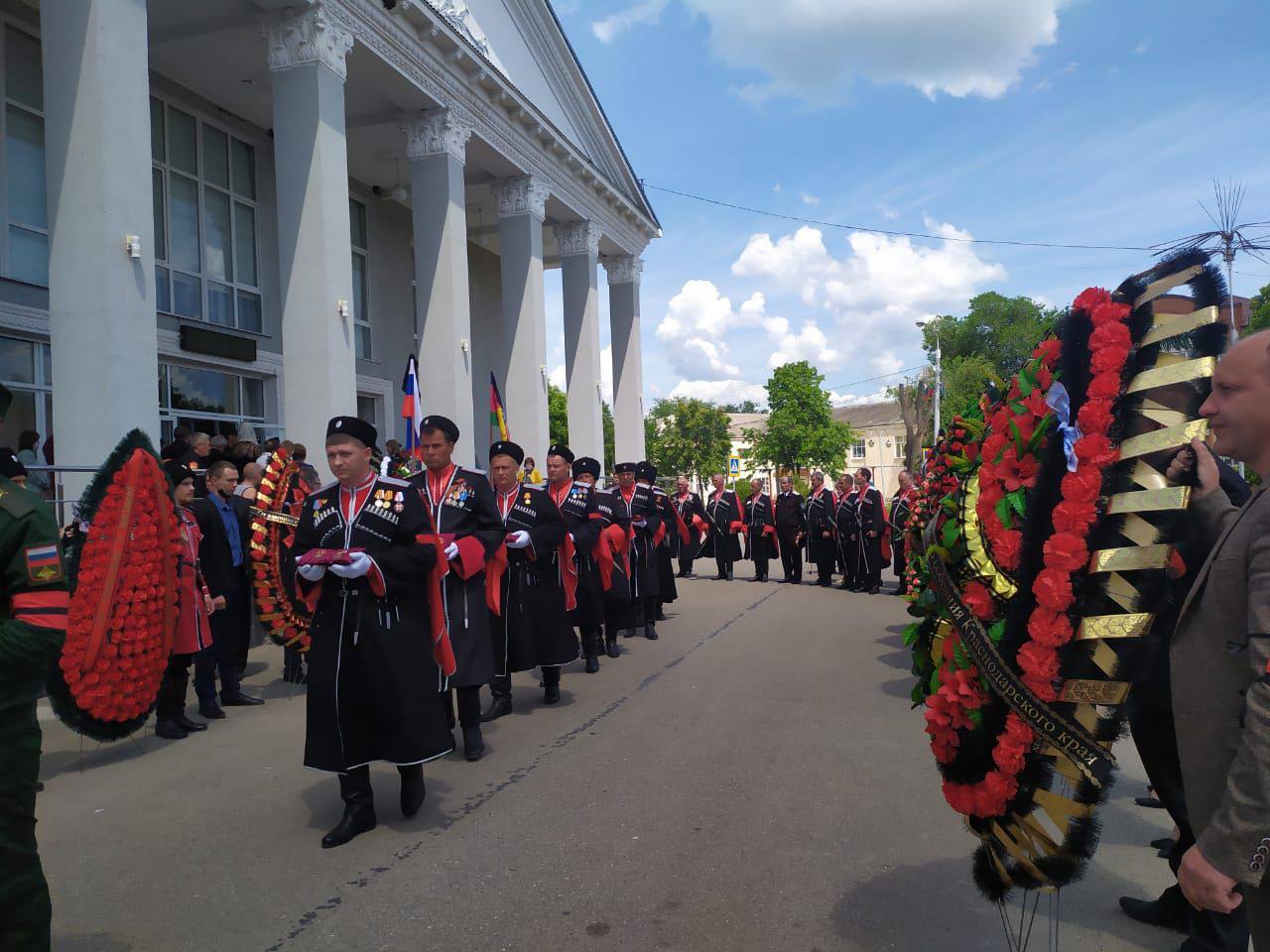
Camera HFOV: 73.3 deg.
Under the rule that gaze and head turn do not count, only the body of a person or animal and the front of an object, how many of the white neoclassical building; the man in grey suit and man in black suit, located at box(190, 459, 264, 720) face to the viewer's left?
1

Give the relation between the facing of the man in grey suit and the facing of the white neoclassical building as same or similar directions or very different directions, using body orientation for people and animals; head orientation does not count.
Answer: very different directions

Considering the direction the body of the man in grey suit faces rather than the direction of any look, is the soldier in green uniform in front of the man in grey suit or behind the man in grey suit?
in front

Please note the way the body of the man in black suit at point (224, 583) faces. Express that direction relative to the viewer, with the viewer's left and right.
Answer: facing the viewer and to the right of the viewer

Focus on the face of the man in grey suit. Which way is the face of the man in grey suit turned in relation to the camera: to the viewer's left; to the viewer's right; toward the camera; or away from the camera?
to the viewer's left

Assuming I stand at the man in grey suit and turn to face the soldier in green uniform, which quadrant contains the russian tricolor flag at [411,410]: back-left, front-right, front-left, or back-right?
front-right

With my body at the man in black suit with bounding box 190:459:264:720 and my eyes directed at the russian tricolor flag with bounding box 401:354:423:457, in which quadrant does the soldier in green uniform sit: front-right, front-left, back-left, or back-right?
back-right

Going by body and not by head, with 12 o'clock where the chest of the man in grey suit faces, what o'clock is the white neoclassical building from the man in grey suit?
The white neoclassical building is roughly at 1 o'clock from the man in grey suit.

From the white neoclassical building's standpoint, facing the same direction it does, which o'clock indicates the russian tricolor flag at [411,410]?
The russian tricolor flag is roughly at 1 o'clock from the white neoclassical building.

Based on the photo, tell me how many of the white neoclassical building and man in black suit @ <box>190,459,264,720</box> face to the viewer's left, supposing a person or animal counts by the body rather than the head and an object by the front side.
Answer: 0

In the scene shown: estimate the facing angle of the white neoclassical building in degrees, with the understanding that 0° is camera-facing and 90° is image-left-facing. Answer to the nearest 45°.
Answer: approximately 315°

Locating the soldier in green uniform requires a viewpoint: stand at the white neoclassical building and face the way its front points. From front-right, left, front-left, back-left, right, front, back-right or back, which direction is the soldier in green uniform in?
front-right

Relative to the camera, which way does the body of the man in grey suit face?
to the viewer's left

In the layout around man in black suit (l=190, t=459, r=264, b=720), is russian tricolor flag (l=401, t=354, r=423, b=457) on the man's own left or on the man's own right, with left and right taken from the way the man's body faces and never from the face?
on the man's own left
